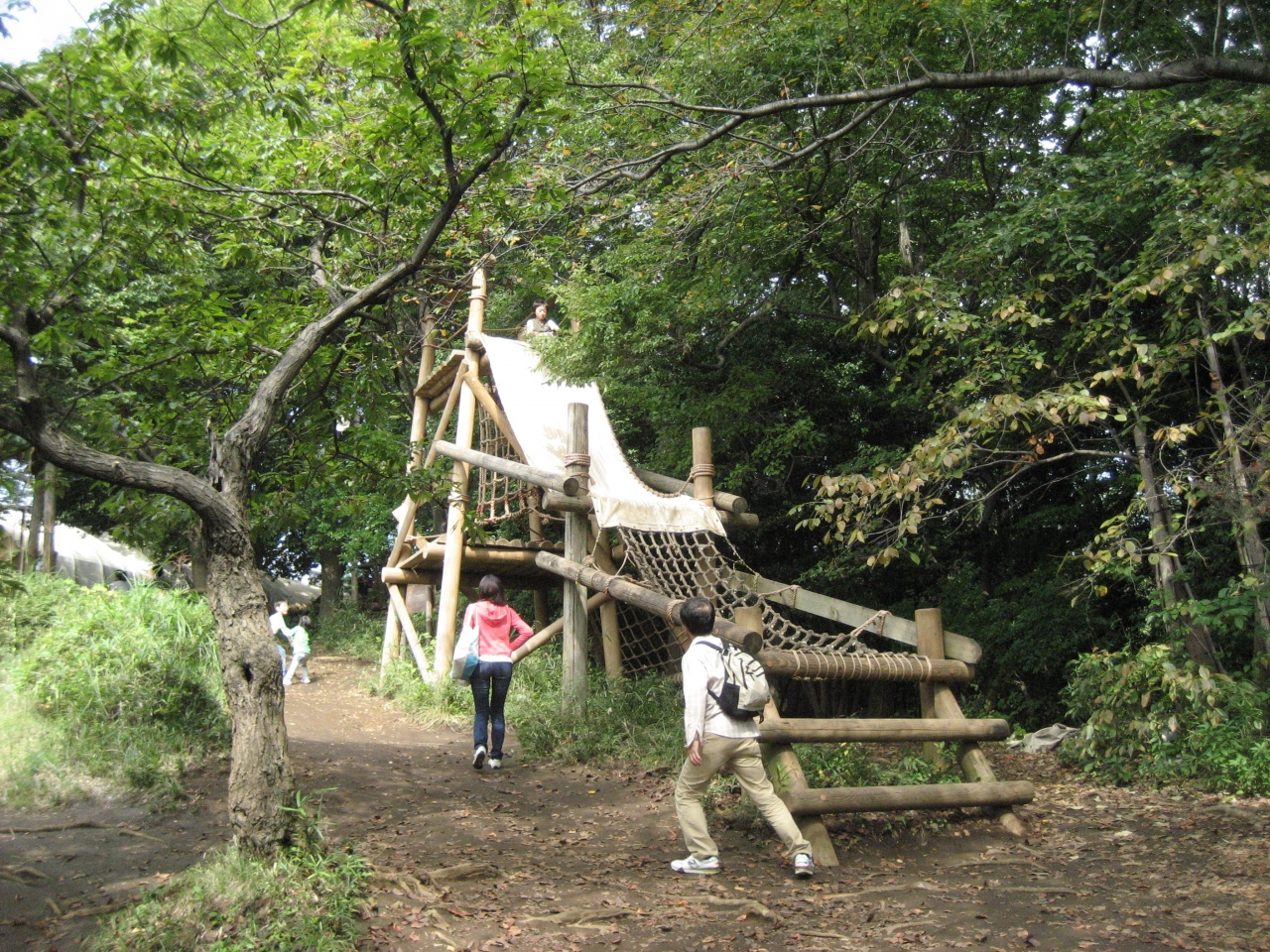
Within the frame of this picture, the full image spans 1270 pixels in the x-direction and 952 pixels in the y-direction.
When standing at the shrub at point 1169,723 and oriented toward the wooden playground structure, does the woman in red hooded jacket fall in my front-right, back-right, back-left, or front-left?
front-left

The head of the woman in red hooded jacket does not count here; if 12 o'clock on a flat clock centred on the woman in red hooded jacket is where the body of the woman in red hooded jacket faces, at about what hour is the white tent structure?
The white tent structure is roughly at 11 o'clock from the woman in red hooded jacket.

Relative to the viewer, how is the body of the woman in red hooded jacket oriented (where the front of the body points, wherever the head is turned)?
away from the camera

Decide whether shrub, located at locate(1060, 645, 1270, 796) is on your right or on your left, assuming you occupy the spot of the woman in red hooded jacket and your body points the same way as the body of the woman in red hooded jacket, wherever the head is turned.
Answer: on your right

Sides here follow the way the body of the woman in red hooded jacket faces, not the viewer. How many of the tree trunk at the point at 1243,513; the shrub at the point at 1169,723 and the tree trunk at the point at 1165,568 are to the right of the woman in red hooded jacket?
3

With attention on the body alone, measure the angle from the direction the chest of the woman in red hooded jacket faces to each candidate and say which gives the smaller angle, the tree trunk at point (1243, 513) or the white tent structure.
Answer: the white tent structure

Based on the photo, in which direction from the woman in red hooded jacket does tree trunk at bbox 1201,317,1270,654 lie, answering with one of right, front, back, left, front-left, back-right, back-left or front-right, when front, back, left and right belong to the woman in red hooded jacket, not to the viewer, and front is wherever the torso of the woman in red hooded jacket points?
right

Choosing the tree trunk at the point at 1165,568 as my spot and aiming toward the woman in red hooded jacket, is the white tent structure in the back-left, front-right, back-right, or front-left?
front-right

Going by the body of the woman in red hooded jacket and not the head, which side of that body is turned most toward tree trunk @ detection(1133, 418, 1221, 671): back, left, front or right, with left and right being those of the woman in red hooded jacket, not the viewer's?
right

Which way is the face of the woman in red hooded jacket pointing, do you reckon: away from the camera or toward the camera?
away from the camera

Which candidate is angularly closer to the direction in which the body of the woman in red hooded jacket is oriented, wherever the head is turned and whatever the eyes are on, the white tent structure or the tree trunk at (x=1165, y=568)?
the white tent structure
